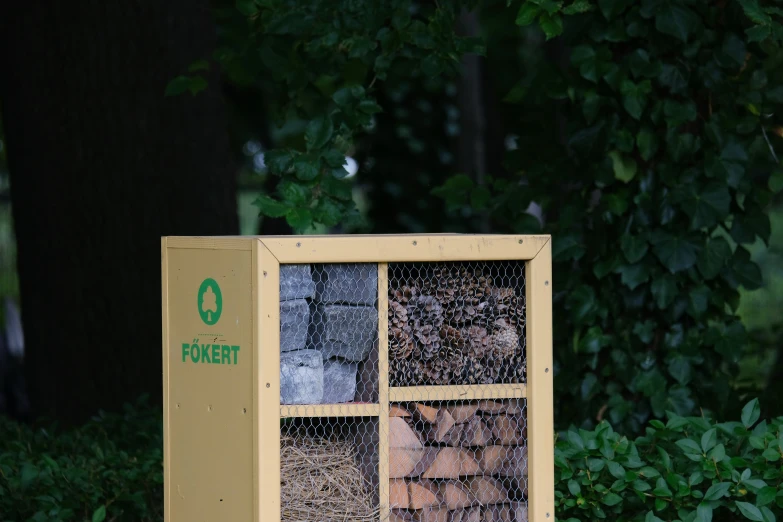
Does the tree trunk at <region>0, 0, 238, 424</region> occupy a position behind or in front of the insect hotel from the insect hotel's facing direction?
behind

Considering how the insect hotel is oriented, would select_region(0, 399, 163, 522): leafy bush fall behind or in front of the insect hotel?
behind

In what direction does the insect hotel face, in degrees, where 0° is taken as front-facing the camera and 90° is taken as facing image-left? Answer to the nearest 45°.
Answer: approximately 315°

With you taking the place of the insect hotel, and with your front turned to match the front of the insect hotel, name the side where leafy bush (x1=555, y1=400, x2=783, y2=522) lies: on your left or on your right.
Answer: on your left
